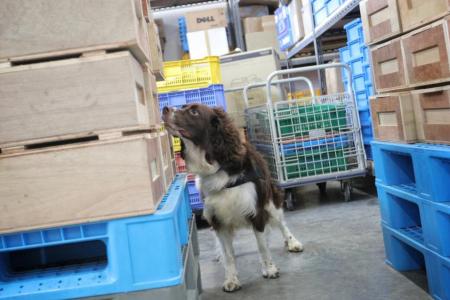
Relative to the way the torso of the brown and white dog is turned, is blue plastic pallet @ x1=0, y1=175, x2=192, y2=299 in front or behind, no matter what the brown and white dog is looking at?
in front

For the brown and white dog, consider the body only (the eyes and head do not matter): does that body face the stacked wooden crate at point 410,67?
no

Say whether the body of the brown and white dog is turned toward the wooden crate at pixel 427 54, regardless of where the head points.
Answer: no

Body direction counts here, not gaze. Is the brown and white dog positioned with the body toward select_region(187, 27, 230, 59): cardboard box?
no

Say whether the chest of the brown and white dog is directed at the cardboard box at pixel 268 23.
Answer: no

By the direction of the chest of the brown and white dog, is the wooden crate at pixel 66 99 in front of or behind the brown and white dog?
in front

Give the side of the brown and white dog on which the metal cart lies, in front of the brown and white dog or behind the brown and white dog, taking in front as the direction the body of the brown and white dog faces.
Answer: behind

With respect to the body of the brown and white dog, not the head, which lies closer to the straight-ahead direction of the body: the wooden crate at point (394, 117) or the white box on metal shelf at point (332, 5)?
the wooden crate

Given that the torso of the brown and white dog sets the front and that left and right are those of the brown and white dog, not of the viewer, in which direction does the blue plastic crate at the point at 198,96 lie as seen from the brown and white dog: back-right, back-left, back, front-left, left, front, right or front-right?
back-right

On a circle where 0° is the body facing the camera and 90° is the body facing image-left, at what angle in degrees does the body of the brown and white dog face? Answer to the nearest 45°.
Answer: approximately 45°

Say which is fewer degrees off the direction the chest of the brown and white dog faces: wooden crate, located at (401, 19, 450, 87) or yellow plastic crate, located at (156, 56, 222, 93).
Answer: the wooden crate

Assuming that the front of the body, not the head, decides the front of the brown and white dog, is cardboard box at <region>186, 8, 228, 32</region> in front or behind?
behind
